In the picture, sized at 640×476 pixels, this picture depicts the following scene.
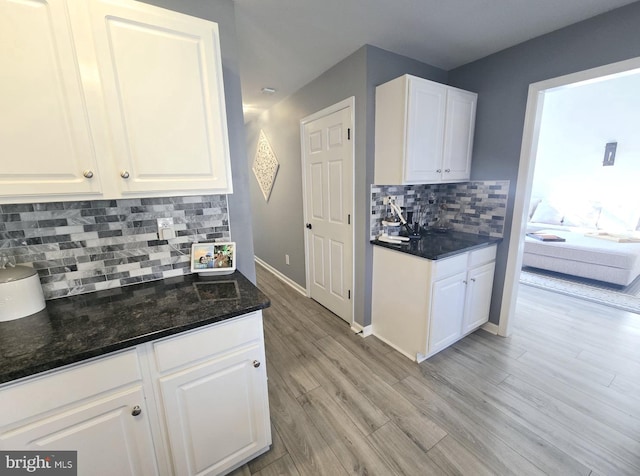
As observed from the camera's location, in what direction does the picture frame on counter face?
facing the viewer

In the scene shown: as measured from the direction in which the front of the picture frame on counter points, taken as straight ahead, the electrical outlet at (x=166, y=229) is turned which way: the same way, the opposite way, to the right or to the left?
the same way

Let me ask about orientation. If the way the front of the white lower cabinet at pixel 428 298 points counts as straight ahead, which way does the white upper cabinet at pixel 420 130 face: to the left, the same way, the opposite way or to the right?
the same way

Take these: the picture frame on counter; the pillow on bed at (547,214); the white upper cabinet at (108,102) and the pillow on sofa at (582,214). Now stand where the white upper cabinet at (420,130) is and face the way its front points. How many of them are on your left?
2

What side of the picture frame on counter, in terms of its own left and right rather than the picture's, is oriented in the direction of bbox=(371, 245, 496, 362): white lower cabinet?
left

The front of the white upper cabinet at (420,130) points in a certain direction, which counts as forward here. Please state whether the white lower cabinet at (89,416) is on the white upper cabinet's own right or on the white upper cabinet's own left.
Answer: on the white upper cabinet's own right

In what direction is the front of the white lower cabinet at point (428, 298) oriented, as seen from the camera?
facing the viewer and to the right of the viewer

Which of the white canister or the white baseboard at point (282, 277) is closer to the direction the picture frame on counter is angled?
the white canister

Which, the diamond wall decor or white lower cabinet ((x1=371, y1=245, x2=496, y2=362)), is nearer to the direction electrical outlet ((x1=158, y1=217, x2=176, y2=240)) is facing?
the white lower cabinet
